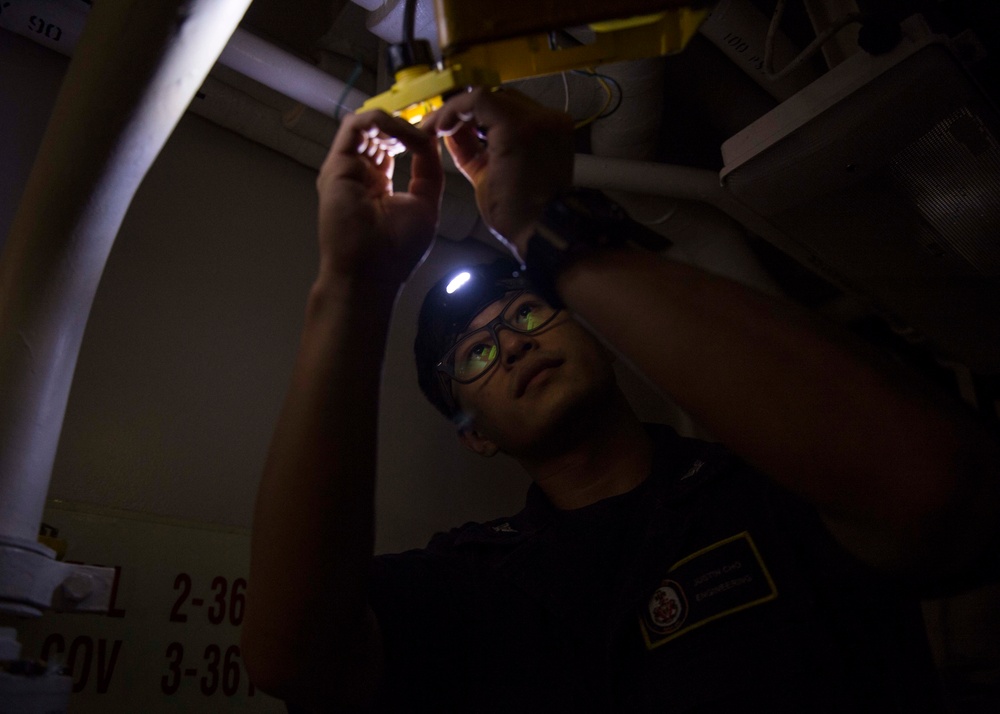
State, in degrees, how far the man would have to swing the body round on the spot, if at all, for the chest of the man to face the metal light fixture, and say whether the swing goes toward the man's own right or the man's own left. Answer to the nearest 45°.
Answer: approximately 135° to the man's own left

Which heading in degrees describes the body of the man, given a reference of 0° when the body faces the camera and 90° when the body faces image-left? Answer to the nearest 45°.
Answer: approximately 0°

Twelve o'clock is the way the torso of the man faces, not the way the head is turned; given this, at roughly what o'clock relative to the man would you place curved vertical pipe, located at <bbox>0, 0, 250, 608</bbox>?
The curved vertical pipe is roughly at 2 o'clock from the man.
